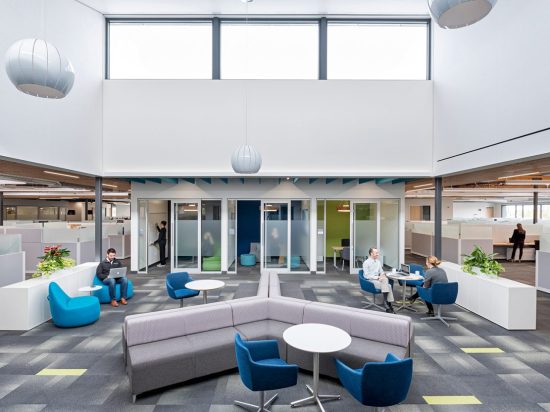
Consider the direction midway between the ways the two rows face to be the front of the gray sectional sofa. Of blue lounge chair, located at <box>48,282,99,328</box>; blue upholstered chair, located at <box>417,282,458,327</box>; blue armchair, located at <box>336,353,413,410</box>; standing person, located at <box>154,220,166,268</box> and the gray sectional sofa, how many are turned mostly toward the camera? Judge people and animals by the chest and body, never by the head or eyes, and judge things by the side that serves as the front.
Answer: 1

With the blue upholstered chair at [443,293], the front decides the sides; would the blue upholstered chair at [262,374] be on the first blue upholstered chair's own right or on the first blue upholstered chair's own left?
on the first blue upholstered chair's own left

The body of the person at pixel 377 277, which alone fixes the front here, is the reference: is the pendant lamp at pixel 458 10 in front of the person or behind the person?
in front

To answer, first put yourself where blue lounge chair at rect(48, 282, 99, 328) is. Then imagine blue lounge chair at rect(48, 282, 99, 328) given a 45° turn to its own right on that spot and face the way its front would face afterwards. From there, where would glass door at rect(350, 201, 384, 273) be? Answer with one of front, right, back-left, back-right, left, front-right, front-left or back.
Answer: front-left

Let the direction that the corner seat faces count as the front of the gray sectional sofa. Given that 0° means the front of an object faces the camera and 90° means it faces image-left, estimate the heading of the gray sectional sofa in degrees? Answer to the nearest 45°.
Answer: approximately 0°

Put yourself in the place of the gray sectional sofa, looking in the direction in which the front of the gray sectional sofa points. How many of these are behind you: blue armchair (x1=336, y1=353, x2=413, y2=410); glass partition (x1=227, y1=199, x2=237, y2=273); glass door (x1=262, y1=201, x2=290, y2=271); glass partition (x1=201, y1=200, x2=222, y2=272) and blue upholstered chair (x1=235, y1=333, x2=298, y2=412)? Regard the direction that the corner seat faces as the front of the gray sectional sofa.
3

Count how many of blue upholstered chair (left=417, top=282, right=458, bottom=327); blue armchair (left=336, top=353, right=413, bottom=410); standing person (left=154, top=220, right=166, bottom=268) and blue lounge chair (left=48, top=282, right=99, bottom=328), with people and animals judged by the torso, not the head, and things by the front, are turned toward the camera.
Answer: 0

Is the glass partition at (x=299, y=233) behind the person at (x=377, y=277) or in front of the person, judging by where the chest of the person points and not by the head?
behind

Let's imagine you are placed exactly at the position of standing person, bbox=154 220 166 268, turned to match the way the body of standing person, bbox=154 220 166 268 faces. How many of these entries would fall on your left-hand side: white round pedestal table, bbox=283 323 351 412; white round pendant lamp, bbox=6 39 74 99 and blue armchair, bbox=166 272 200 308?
3

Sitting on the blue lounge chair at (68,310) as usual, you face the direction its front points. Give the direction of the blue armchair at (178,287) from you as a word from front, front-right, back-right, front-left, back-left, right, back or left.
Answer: front

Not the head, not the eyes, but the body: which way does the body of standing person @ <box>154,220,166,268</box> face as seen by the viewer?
to the viewer's left

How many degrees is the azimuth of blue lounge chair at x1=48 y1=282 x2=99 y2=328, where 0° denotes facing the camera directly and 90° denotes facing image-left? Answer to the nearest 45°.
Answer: approximately 270°

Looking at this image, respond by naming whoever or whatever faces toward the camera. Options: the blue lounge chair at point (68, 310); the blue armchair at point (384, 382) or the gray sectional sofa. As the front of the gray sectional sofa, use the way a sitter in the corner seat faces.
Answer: the gray sectional sofa
